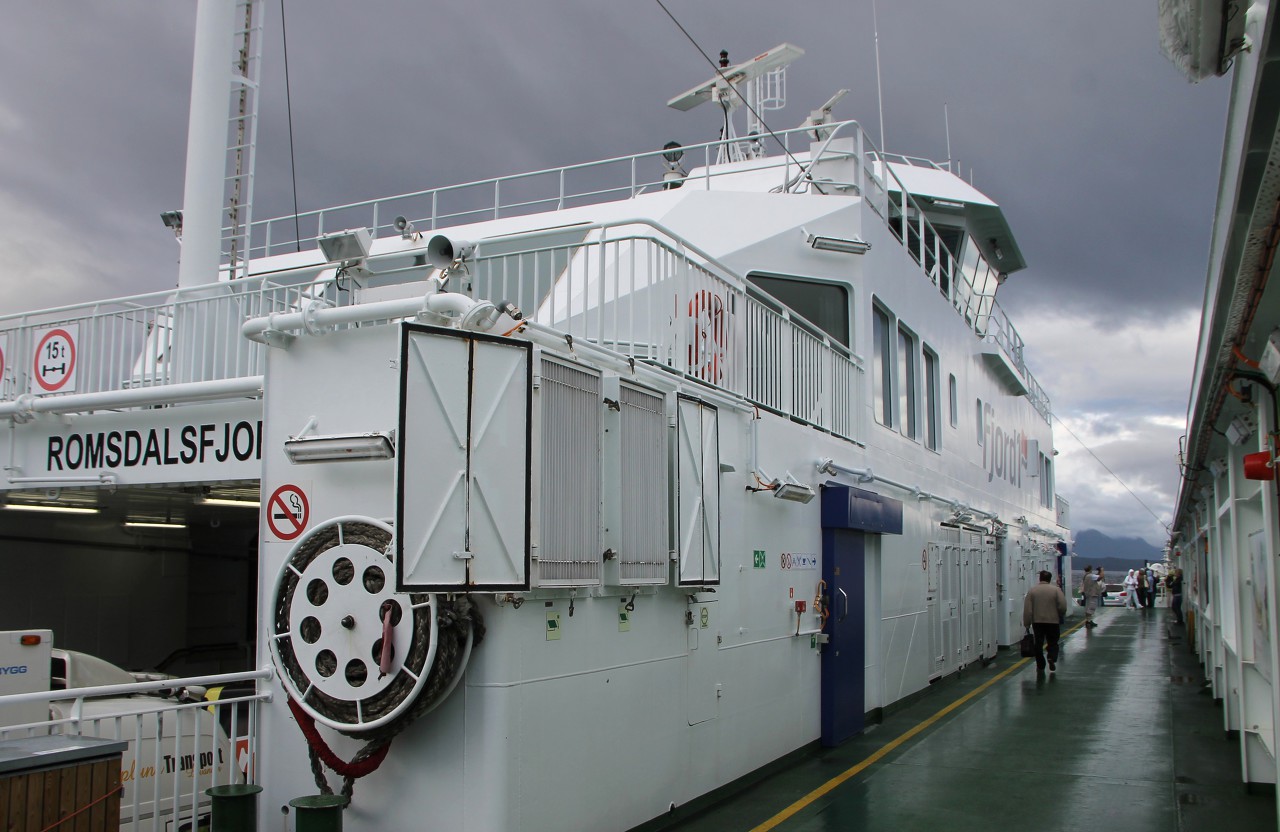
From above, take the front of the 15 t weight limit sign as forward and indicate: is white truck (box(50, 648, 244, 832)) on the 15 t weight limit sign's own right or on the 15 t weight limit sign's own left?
on the 15 t weight limit sign's own left

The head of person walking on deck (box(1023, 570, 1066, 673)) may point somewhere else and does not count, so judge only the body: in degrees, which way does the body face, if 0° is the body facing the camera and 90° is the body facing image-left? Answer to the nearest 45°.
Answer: approximately 180°

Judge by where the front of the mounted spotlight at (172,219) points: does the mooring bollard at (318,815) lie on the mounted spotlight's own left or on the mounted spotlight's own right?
on the mounted spotlight's own left

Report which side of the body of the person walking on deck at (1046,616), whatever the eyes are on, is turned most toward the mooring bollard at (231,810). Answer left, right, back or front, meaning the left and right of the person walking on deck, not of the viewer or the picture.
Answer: back

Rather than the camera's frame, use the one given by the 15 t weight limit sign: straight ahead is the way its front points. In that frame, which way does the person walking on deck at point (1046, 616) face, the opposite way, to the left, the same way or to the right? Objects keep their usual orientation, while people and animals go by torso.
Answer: the opposite way

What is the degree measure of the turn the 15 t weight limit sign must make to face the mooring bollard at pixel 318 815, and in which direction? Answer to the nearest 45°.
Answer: approximately 45° to its left

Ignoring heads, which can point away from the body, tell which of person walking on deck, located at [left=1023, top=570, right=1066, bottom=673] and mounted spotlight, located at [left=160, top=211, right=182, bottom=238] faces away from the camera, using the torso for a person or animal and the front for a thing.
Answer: the person walking on deck

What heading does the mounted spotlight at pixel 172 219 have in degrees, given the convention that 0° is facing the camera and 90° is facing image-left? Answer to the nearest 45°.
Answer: approximately 45°

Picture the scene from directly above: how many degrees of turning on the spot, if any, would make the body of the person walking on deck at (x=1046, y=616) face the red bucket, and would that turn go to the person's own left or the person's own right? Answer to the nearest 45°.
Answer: approximately 180°

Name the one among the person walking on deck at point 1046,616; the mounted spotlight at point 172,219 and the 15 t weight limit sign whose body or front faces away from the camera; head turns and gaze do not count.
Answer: the person walking on deck

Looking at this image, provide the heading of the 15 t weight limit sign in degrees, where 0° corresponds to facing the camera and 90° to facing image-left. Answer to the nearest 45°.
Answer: approximately 45°
